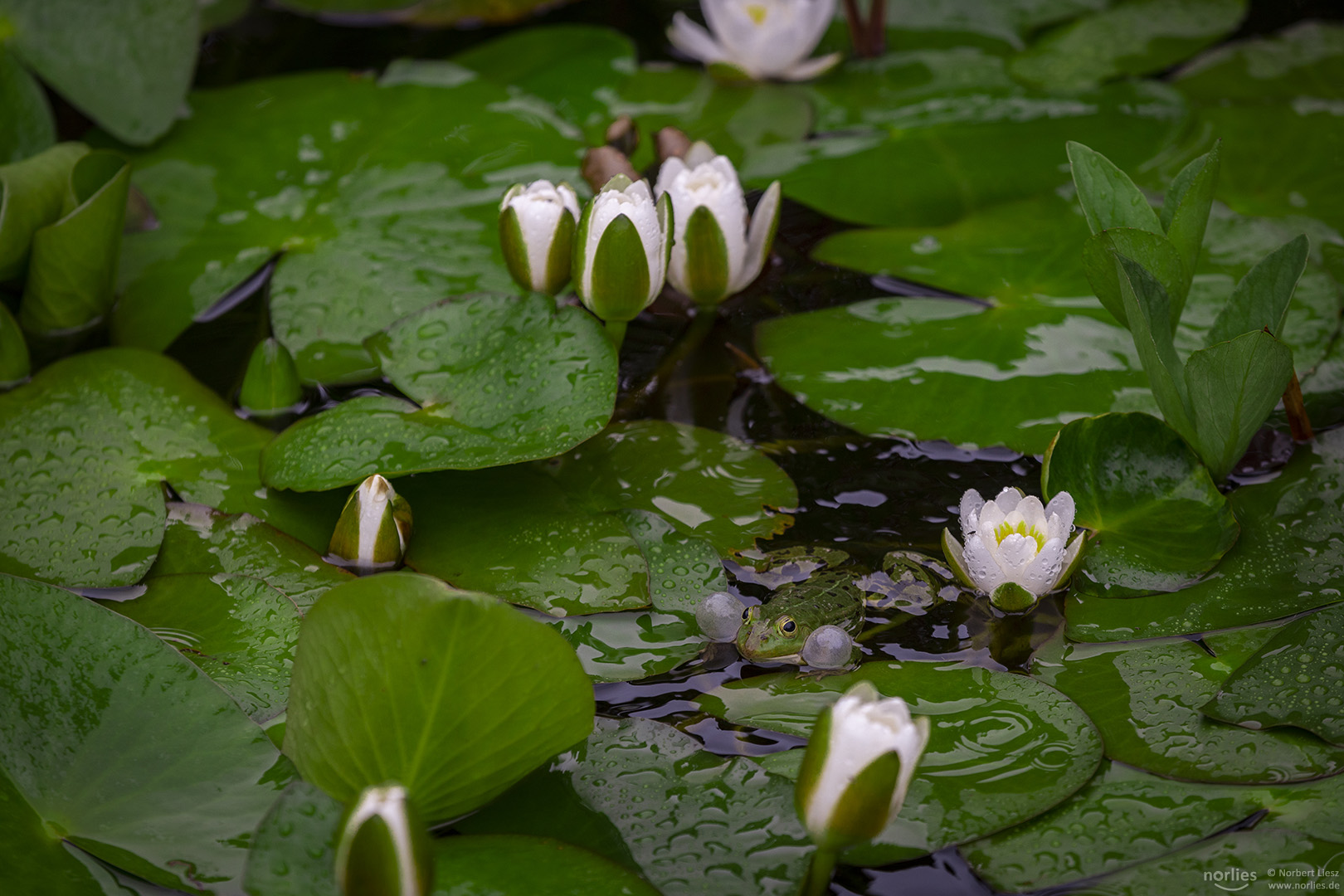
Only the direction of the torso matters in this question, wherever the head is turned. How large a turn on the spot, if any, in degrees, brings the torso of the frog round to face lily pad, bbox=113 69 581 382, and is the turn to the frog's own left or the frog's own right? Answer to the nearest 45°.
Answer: approximately 90° to the frog's own right

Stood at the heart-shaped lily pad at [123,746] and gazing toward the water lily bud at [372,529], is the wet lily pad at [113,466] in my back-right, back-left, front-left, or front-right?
front-left

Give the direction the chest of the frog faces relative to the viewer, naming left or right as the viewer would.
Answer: facing the viewer and to the left of the viewer

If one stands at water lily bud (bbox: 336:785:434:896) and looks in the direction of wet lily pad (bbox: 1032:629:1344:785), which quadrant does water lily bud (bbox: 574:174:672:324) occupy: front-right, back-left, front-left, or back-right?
front-left

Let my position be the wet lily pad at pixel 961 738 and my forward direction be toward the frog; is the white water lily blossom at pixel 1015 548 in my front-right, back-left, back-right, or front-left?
front-right
